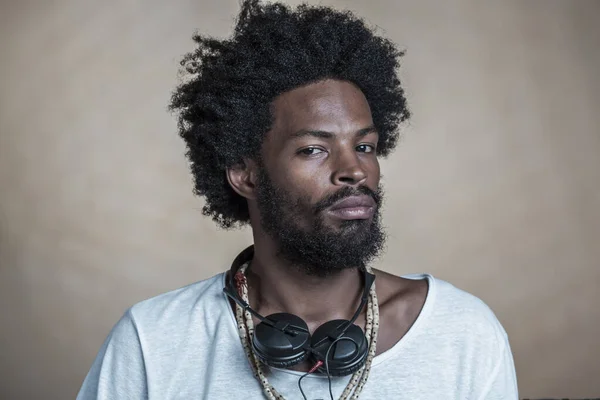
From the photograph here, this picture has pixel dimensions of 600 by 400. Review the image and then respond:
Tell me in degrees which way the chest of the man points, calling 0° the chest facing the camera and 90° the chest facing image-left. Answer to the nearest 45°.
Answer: approximately 0°
